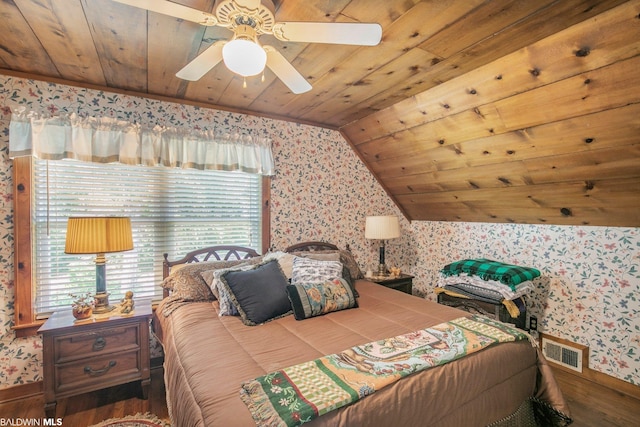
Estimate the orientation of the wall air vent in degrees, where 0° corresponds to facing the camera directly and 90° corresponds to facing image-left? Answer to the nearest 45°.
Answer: approximately 45°

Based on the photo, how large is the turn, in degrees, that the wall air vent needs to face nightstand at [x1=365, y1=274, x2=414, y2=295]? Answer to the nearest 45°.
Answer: approximately 45° to its right

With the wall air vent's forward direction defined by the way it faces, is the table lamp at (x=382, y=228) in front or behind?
in front

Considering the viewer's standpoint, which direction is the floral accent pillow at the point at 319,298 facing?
facing the viewer and to the right of the viewer

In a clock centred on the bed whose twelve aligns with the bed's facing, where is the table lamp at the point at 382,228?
The table lamp is roughly at 8 o'clock from the bed.

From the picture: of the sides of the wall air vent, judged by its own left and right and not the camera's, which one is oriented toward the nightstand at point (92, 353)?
front

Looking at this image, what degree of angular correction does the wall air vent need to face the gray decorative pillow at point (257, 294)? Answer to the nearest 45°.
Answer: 0° — it already faces it

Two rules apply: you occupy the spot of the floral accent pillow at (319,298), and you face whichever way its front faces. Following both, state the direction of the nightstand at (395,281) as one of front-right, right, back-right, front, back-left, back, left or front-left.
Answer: left

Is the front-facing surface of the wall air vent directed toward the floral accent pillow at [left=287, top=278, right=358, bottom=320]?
yes

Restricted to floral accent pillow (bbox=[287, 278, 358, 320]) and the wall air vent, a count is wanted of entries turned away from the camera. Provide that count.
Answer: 0

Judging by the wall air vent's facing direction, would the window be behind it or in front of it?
in front

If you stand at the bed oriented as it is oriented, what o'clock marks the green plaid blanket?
The green plaid blanket is roughly at 9 o'clock from the bed.
